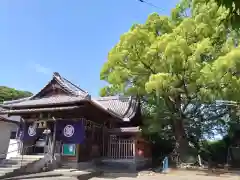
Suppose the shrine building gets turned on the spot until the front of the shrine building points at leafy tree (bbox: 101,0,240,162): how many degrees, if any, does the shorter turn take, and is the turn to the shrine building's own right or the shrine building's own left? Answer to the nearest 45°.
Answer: approximately 135° to the shrine building's own left

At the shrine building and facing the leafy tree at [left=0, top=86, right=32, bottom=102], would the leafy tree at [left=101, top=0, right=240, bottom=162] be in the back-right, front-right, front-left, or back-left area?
back-right

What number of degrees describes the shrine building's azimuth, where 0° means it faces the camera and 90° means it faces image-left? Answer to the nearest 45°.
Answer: approximately 45°

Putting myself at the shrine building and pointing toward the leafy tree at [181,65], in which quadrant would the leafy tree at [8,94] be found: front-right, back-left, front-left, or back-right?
back-left

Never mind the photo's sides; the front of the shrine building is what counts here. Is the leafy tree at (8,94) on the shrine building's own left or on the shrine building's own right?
on the shrine building's own right
